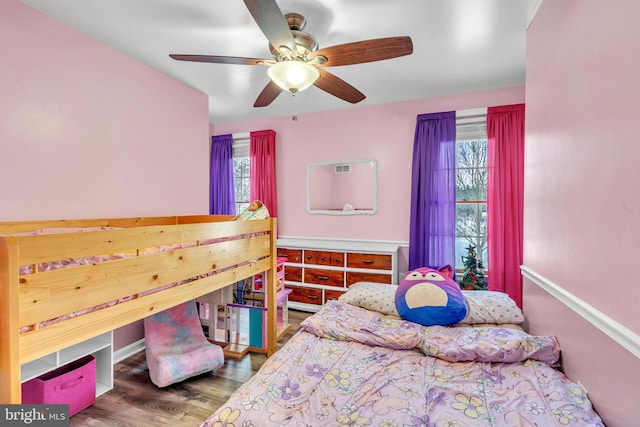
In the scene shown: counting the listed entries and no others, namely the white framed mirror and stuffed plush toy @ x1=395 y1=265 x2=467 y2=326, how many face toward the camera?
2

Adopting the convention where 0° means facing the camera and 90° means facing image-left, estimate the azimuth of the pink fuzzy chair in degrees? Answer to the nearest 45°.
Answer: approximately 315°

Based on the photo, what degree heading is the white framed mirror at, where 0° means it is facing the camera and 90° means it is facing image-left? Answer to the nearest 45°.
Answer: approximately 0°

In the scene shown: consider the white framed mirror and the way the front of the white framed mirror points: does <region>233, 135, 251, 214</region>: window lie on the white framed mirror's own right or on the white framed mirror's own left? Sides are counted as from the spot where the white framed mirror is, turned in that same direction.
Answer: on the white framed mirror's own right

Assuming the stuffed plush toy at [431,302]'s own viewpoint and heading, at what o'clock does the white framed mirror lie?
The white framed mirror is roughly at 5 o'clock from the stuffed plush toy.

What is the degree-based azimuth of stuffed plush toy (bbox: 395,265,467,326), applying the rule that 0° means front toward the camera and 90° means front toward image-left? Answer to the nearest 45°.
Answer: approximately 0°
